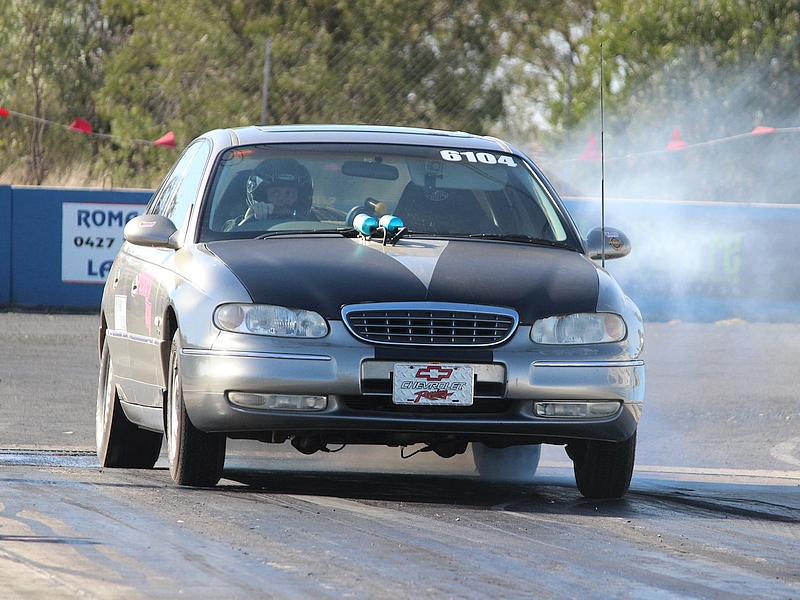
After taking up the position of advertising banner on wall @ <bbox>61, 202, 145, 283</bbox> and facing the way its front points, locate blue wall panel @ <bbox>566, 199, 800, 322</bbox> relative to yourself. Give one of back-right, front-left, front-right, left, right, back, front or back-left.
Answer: left

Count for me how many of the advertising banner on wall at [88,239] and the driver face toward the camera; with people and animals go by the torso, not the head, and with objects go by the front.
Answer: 2

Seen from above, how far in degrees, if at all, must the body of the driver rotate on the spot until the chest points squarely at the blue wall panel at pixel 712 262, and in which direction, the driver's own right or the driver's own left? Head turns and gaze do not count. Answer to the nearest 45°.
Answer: approximately 135° to the driver's own left

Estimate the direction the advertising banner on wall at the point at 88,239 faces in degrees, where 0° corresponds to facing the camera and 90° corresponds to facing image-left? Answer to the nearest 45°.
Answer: approximately 0°

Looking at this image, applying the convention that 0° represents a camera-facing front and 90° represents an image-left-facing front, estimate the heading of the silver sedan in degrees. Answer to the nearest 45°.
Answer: approximately 0°

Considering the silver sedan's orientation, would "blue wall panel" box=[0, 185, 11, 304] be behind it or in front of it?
behind

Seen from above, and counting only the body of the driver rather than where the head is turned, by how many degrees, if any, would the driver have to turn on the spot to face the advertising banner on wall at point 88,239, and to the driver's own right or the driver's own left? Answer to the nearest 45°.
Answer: approximately 180°

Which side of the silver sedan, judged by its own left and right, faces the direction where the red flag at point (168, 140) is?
back

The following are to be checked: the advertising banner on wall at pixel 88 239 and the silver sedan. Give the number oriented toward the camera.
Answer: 2
